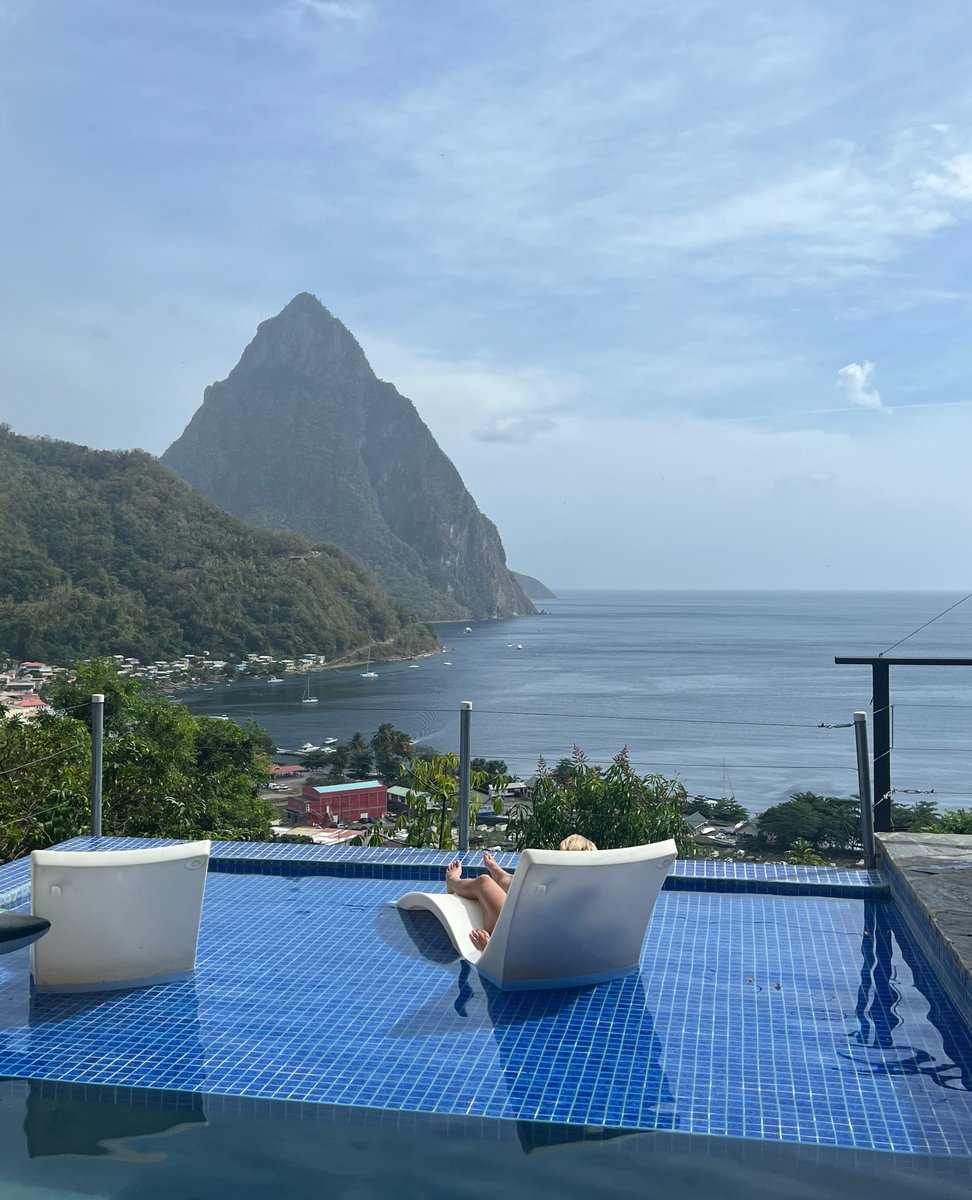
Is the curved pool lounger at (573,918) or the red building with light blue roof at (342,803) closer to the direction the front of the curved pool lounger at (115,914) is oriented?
the red building with light blue roof

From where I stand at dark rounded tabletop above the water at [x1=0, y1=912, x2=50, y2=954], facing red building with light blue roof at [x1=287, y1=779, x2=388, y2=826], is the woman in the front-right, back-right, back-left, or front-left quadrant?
front-right

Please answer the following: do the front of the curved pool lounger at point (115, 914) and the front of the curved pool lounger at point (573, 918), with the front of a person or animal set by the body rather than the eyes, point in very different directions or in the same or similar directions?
same or similar directions

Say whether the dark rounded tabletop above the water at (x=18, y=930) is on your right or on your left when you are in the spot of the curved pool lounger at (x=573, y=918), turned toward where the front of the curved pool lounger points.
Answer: on your left

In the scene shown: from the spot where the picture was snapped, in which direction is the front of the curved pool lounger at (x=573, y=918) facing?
facing away from the viewer and to the left of the viewer

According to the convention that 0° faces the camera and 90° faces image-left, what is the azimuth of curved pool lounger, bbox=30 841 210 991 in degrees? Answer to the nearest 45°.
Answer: approximately 180°

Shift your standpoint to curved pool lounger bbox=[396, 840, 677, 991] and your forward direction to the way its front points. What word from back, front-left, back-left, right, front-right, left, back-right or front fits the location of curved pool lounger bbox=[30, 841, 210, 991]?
front-left

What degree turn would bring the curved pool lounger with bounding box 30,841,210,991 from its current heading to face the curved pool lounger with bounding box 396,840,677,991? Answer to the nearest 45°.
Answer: approximately 90° to its right

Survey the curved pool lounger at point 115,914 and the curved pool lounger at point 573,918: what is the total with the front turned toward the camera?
0

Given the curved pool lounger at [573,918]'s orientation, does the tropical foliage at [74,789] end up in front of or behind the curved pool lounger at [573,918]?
in front

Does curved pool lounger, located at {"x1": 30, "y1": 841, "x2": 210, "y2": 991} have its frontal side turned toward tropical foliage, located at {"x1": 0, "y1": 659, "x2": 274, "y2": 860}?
yes
